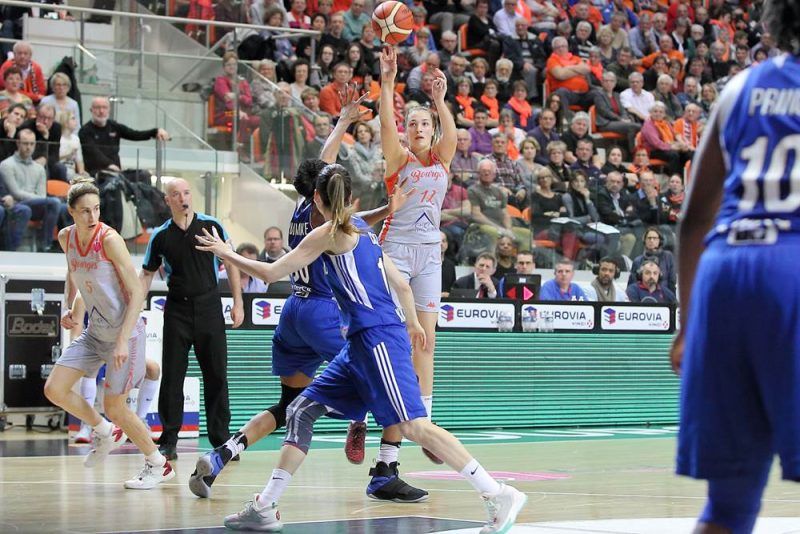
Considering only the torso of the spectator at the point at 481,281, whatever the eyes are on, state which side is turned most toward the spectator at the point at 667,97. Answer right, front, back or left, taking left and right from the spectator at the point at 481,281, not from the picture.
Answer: back

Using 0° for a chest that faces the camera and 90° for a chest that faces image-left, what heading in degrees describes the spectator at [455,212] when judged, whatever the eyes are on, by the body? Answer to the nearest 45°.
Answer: approximately 45°

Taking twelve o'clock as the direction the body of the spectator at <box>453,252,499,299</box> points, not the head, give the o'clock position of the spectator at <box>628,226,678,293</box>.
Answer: the spectator at <box>628,226,678,293</box> is roughly at 8 o'clock from the spectator at <box>453,252,499,299</box>.

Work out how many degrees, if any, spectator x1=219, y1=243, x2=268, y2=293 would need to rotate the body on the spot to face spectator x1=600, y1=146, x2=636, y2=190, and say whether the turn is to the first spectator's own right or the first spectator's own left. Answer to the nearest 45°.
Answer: approximately 135° to the first spectator's own left

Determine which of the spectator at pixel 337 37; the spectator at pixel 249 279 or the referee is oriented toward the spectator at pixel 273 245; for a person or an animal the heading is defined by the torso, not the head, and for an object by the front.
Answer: the spectator at pixel 337 37

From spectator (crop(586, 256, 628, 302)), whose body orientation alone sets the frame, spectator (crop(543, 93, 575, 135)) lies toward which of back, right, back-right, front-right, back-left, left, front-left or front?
back

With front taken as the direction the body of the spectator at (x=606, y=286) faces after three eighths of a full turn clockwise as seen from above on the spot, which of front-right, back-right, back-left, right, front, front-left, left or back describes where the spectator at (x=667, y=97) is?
front-right

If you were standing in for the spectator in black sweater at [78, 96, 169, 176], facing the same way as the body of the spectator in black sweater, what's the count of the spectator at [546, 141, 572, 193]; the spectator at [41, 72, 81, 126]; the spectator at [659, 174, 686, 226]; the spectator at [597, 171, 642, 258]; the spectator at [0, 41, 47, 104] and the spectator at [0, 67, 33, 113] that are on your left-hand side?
3
